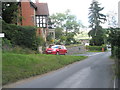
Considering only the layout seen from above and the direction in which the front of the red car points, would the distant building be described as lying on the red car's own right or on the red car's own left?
on the red car's own right

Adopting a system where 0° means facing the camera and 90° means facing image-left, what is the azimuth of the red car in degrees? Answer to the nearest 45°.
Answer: approximately 45°

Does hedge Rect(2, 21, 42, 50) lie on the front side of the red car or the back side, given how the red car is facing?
on the front side

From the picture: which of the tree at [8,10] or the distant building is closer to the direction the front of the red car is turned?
the tree

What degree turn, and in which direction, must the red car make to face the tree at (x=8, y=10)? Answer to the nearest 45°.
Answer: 0° — it already faces it

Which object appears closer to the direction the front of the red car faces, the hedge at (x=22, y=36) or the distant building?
the hedge
